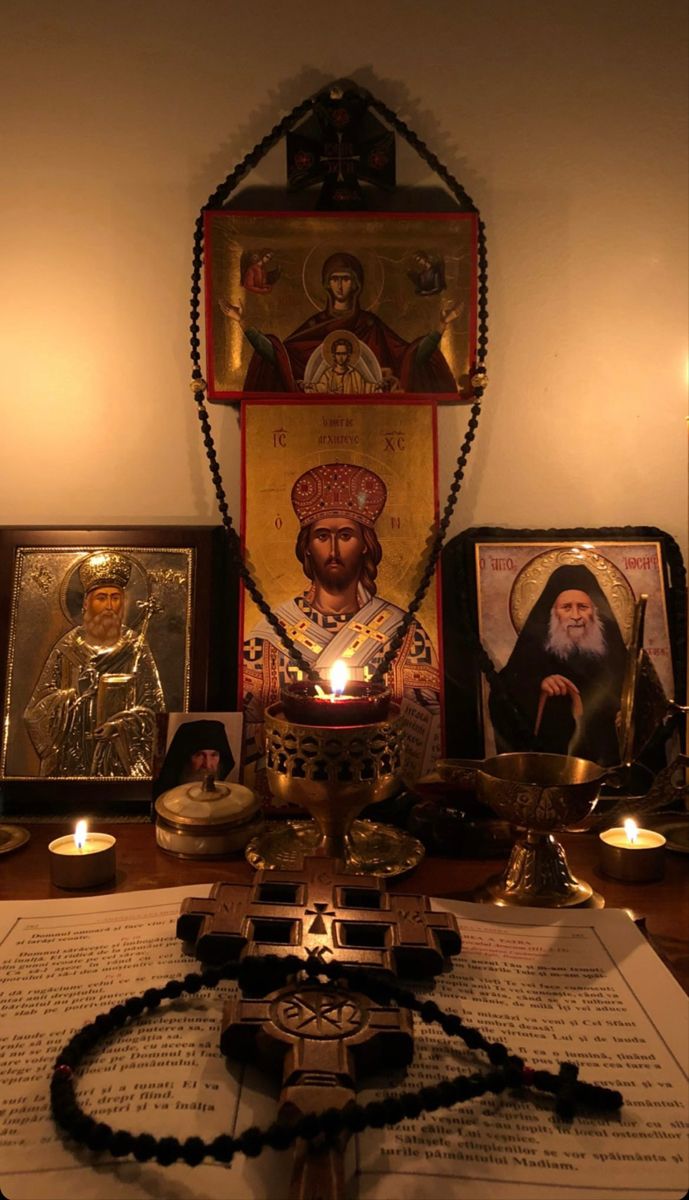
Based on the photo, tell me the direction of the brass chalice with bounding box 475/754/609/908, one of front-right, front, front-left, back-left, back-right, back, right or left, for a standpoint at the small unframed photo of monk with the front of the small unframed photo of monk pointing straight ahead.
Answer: front-left

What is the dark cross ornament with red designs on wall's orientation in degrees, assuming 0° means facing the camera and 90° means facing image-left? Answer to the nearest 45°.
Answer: approximately 0°

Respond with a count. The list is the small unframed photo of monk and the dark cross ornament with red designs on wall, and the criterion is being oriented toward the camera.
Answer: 2

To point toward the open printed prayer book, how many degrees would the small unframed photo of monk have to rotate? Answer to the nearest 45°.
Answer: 0° — it already faces it
